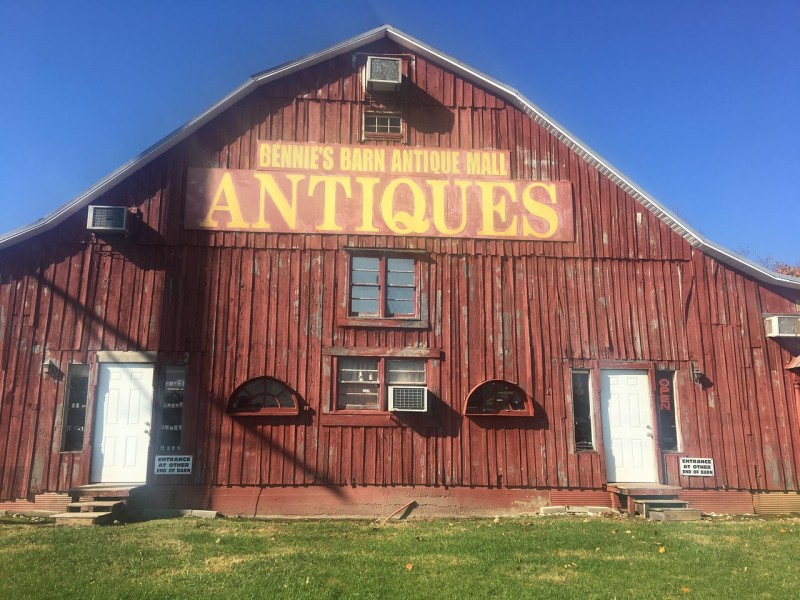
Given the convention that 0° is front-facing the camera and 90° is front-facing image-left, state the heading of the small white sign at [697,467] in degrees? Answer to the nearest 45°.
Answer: approximately 0°

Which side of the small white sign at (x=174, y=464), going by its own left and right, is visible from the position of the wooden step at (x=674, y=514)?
left

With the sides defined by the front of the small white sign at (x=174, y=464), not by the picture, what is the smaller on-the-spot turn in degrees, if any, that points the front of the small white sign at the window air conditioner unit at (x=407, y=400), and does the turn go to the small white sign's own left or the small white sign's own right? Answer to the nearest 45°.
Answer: approximately 90° to the small white sign's own left

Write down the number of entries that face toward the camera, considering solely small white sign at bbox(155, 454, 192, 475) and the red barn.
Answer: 2

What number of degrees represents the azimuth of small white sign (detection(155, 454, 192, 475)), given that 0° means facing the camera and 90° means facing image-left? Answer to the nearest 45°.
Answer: approximately 0°

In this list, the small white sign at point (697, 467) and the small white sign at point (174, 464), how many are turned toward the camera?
2
